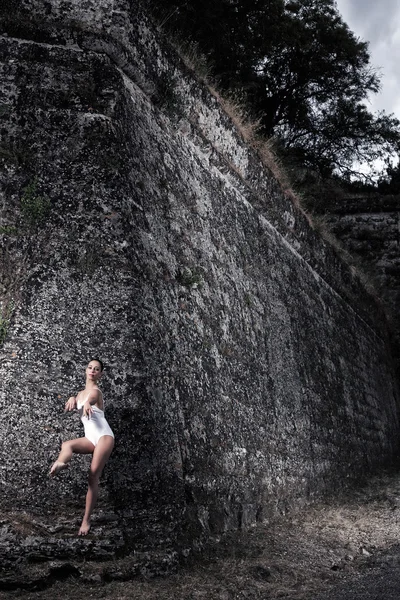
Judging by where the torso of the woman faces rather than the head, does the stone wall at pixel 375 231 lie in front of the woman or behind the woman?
behind

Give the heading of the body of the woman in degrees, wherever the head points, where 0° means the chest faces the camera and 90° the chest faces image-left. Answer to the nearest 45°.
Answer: approximately 45°

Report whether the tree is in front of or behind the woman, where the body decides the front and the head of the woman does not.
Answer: behind
